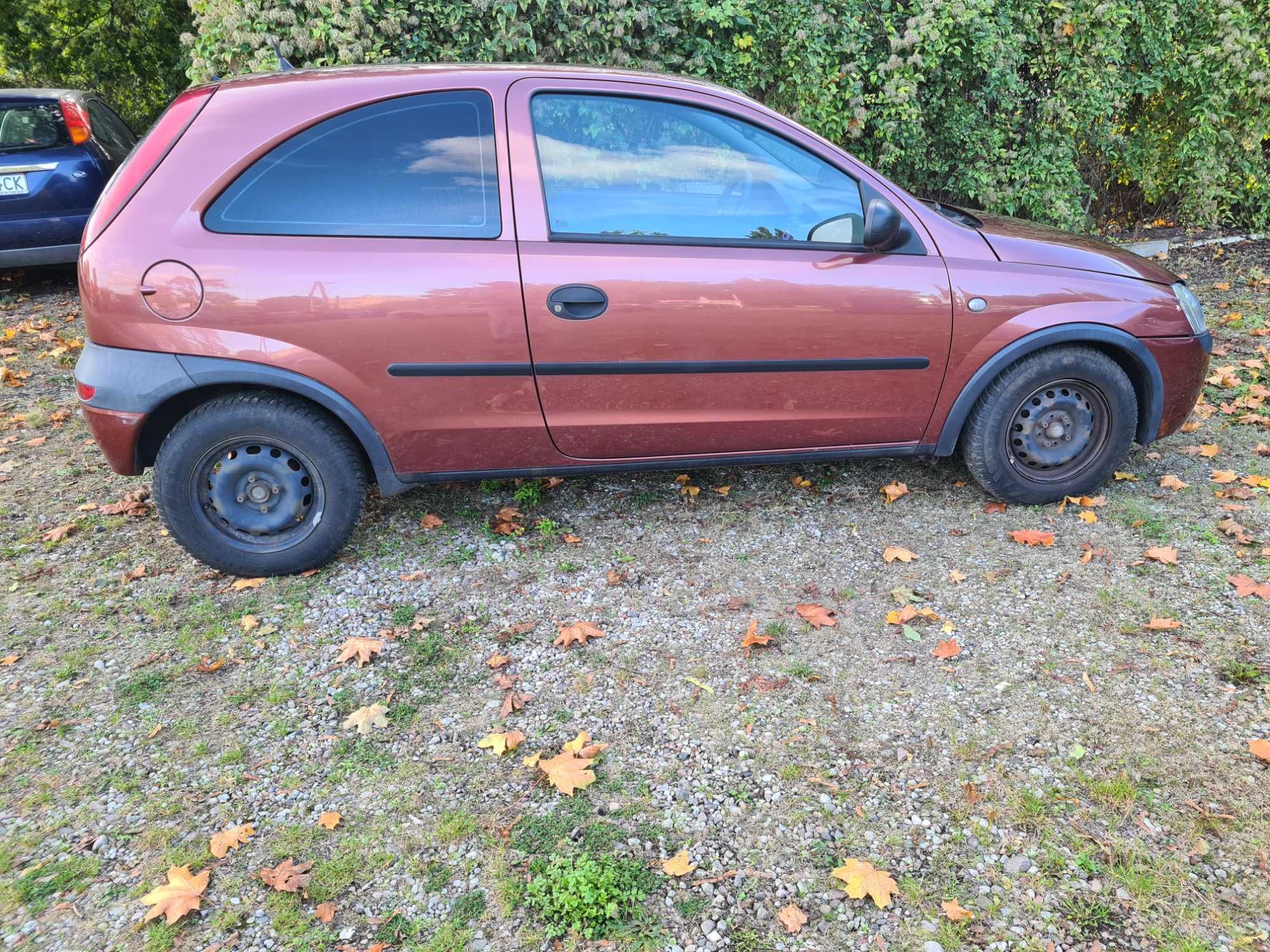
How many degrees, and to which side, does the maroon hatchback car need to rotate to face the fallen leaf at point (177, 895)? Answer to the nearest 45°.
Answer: approximately 90° to its right

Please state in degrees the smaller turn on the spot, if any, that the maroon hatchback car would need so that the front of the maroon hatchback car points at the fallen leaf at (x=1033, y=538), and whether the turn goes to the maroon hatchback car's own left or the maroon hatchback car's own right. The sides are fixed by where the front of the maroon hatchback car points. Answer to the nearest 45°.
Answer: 0° — it already faces it

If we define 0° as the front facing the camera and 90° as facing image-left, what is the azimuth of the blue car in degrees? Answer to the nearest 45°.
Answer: approximately 225°

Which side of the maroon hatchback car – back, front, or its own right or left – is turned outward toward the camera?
right

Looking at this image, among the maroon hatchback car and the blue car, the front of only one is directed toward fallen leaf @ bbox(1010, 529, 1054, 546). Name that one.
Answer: the maroon hatchback car

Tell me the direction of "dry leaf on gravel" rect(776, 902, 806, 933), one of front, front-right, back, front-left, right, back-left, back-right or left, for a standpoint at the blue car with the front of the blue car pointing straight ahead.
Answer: back-right

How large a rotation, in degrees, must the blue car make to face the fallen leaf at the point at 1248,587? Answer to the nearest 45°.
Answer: approximately 90° to its right

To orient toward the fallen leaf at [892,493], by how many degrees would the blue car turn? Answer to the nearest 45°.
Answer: approximately 90° to its right

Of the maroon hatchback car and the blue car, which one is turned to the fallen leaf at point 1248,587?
the maroon hatchback car

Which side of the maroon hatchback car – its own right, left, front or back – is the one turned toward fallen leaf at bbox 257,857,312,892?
right

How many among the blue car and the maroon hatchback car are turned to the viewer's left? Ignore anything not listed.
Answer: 0

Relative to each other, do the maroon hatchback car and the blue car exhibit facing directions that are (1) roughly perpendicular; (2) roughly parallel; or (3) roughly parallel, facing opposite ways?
roughly perpendicular

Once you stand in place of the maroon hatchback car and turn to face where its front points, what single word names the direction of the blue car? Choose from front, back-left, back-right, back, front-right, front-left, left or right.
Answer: back-left

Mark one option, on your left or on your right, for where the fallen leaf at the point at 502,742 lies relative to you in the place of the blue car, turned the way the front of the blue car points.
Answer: on your right
